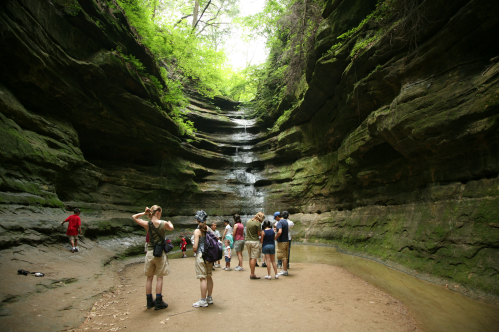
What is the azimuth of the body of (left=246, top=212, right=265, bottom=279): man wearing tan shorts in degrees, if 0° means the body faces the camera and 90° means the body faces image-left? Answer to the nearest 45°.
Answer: approximately 225°

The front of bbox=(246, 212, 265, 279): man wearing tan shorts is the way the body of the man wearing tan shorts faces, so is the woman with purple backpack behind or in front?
behind
